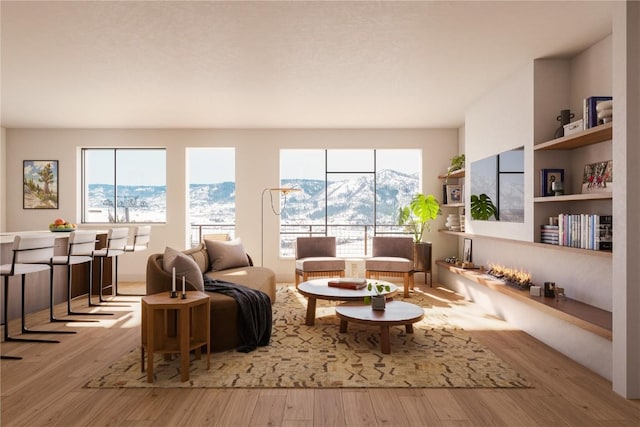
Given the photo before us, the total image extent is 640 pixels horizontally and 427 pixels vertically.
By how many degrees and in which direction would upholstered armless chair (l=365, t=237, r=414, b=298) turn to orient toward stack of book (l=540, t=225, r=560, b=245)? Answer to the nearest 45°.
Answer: approximately 45° to its left

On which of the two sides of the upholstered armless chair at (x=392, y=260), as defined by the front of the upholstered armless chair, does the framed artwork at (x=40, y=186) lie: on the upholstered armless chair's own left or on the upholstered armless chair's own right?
on the upholstered armless chair's own right

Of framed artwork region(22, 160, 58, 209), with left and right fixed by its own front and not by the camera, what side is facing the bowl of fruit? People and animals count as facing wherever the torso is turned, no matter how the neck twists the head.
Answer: front

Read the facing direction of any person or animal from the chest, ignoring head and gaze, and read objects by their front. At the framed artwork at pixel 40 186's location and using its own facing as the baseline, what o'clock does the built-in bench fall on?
The built-in bench is roughly at 11 o'clock from the framed artwork.

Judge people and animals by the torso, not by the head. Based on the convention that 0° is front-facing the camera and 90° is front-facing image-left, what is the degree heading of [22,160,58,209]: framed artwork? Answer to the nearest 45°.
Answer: approximately 0°

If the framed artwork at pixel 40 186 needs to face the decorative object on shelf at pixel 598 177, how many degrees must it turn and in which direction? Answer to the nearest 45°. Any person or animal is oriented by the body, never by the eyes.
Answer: approximately 45° to its left

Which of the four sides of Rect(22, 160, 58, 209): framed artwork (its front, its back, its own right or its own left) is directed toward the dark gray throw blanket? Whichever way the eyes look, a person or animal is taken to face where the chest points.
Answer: front

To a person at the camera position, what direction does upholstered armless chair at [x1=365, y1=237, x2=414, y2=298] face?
facing the viewer

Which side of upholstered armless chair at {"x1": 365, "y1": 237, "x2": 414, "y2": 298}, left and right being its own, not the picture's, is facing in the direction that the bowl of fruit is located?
right

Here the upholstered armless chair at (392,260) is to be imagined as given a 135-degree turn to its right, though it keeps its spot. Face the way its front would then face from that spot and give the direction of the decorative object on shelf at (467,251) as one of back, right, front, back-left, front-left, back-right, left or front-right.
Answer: back-right

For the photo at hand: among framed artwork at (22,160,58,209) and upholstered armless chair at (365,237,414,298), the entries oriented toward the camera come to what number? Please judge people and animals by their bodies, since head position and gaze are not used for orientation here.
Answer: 2

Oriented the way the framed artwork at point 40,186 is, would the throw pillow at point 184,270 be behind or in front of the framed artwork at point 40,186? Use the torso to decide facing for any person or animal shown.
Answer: in front

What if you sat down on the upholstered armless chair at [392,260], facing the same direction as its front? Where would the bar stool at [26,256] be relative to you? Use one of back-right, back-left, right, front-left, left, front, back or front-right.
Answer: front-right

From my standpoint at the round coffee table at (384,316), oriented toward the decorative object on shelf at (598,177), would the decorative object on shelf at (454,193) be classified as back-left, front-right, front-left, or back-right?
front-left

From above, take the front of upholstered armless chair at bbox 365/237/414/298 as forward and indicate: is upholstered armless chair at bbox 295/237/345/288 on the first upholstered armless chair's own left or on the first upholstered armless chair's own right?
on the first upholstered armless chair's own right

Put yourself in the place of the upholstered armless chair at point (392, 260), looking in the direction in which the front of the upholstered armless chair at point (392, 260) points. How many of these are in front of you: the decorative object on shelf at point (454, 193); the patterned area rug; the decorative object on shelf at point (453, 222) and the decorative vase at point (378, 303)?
2

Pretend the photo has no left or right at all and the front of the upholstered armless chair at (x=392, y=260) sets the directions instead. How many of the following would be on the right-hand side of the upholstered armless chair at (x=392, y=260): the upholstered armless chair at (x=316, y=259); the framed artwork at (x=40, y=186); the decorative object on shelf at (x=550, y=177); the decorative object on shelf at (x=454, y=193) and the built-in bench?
2

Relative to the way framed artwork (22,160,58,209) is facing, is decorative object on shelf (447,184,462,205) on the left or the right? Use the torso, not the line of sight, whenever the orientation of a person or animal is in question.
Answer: on its left
